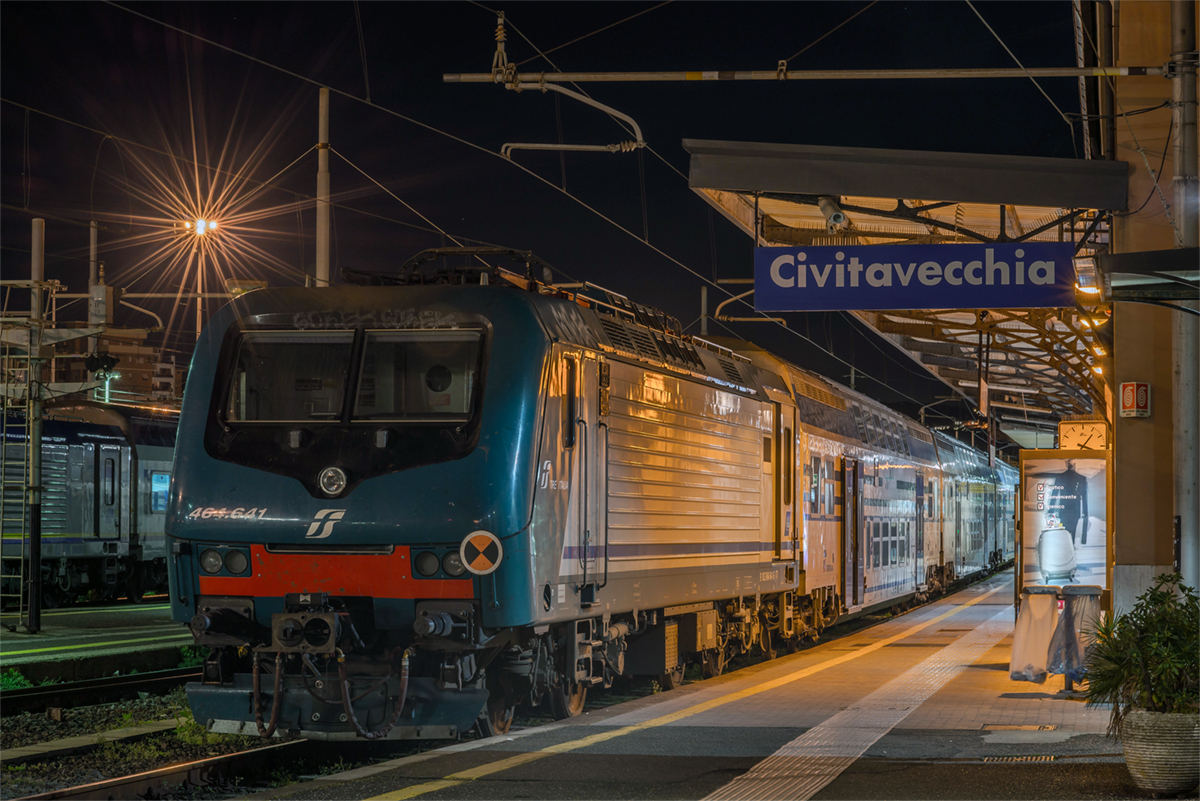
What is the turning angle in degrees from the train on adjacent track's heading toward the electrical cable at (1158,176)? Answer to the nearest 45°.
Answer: approximately 90° to its left

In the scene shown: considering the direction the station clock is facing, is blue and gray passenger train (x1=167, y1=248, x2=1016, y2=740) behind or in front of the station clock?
in front

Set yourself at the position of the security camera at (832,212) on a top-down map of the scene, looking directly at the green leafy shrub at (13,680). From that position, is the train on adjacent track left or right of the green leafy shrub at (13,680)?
right

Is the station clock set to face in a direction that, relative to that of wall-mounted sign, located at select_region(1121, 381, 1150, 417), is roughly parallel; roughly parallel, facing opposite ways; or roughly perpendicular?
roughly parallel

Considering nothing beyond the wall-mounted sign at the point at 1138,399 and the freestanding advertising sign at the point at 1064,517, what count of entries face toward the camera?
2

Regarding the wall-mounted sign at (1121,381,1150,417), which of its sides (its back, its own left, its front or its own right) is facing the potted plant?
front

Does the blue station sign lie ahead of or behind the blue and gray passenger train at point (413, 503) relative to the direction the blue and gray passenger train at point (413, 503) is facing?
behind

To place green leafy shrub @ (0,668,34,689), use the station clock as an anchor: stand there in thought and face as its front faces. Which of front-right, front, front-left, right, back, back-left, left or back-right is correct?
front-right

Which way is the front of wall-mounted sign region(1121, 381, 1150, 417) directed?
toward the camera

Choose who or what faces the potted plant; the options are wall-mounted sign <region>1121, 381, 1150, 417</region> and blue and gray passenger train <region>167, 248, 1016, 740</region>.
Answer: the wall-mounted sign

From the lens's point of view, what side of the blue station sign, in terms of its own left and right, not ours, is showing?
front
